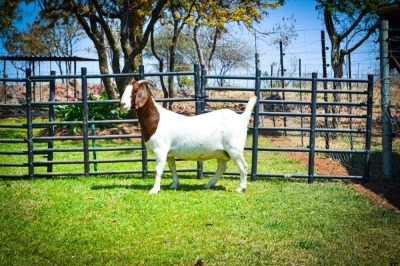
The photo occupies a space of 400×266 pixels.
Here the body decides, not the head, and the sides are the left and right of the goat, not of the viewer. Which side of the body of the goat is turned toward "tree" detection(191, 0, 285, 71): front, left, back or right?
right

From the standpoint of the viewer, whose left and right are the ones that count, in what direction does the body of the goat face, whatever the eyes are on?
facing to the left of the viewer

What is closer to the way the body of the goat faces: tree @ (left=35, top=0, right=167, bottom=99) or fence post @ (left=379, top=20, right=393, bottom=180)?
the tree

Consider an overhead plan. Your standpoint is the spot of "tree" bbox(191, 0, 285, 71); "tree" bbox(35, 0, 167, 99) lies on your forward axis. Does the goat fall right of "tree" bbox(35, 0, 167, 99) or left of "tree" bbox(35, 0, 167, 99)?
left

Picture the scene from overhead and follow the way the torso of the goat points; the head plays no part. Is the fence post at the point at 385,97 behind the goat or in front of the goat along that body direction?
behind

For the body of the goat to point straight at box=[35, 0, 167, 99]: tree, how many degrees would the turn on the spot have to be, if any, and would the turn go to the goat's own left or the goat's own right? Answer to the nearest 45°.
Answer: approximately 90° to the goat's own right

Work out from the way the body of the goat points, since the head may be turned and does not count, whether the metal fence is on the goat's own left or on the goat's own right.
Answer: on the goat's own right
